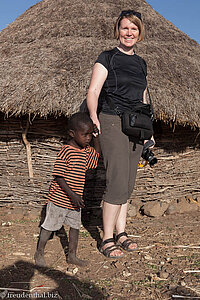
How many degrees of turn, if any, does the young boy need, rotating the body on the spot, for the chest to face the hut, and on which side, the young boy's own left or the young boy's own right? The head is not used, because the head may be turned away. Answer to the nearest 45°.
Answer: approximately 135° to the young boy's own left

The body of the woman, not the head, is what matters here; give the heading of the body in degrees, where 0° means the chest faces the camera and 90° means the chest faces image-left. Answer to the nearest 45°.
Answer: approximately 315°

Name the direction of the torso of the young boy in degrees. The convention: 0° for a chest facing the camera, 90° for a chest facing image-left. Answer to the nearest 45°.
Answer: approximately 315°

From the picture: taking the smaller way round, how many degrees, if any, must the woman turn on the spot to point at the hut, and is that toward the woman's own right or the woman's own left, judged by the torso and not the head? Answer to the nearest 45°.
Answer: approximately 135° to the woman's own left

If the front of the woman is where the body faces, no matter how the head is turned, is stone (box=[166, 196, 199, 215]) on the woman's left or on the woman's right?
on the woman's left
